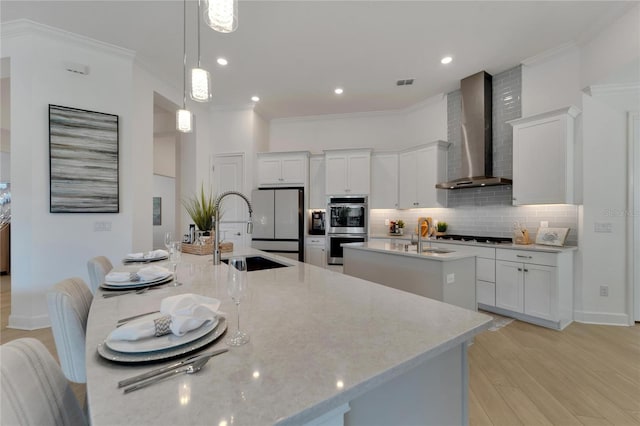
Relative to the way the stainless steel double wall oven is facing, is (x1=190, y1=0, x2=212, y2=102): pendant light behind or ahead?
ahead

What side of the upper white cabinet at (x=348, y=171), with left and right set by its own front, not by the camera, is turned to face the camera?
front

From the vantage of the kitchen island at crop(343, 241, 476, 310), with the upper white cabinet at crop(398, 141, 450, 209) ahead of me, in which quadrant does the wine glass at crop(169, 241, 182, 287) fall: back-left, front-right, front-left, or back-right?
back-left

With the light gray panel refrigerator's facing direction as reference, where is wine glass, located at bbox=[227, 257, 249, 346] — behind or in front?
in front

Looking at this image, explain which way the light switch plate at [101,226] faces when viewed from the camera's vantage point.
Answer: facing the viewer

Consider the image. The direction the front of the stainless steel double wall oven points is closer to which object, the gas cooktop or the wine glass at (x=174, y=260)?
the wine glass

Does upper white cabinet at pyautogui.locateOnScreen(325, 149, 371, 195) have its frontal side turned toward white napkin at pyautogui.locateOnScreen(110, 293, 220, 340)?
yes

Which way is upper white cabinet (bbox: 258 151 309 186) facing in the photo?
toward the camera

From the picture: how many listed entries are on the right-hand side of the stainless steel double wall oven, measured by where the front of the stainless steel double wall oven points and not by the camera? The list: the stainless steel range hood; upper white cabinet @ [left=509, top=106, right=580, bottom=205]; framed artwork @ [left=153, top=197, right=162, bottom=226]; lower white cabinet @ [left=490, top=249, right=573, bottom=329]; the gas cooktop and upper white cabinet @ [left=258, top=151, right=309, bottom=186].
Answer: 2

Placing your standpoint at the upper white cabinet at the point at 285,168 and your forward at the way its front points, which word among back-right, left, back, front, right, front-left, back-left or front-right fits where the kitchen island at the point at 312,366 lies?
front

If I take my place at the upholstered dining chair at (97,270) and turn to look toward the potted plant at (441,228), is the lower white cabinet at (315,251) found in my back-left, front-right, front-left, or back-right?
front-left

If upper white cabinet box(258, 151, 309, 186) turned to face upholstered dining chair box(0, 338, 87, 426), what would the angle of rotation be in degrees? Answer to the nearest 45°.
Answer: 0° — it already faces it

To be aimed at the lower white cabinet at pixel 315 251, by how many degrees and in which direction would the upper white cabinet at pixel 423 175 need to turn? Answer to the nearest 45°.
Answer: approximately 45° to its right

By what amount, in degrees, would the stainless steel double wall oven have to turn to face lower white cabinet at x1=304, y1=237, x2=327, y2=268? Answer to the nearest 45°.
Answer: approximately 90° to its right

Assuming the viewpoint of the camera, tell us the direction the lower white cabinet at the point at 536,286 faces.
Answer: facing the viewer and to the left of the viewer

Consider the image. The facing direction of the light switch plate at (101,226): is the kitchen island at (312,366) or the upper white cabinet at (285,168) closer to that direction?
the kitchen island

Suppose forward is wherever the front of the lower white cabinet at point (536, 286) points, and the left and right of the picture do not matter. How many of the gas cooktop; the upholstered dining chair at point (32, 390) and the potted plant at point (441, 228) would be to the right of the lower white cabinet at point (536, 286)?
2

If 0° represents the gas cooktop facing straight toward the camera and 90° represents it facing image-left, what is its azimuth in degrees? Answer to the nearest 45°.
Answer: approximately 45°
